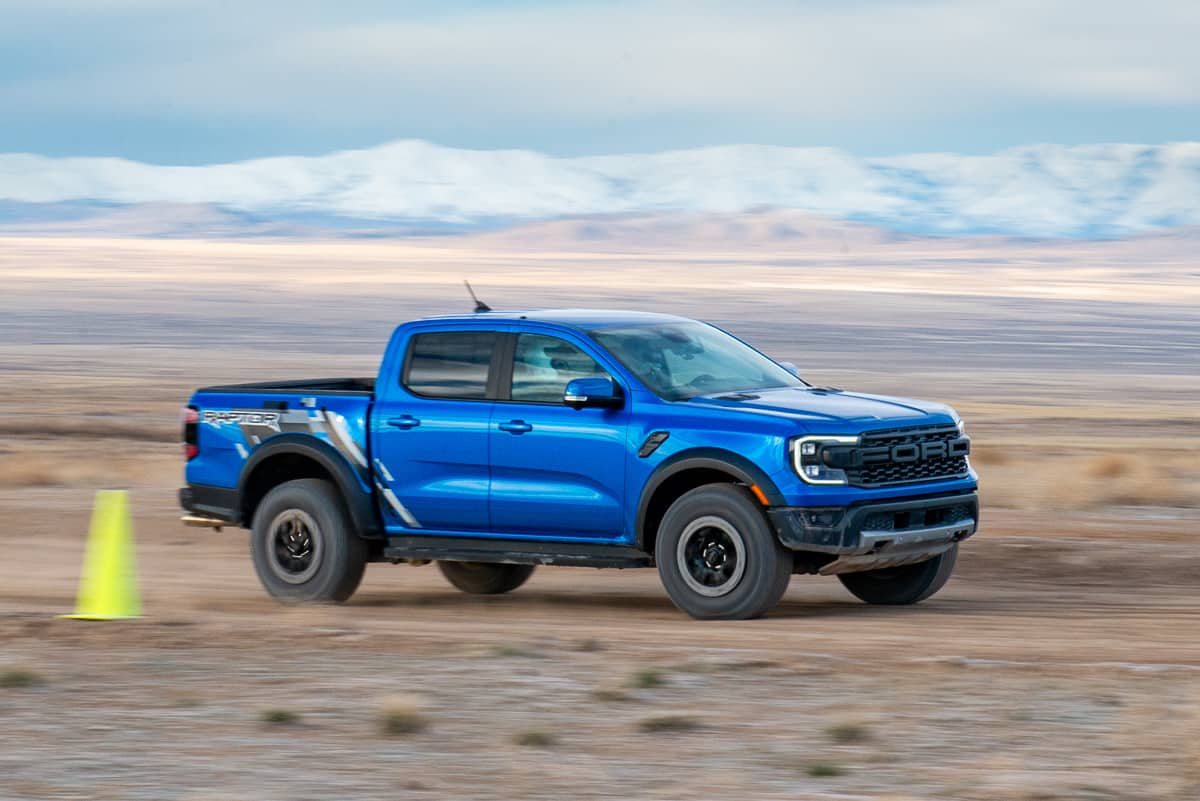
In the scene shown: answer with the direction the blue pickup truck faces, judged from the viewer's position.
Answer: facing the viewer and to the right of the viewer

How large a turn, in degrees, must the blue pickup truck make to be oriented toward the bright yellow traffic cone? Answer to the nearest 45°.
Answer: approximately 135° to its right
